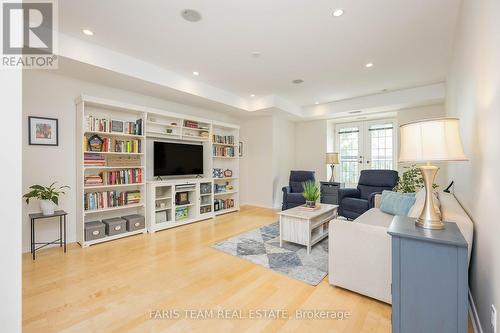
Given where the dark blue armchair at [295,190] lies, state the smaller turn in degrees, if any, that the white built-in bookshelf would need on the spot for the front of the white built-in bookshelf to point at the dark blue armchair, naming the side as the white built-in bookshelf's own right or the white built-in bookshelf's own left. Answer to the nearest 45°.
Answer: approximately 45° to the white built-in bookshelf's own left

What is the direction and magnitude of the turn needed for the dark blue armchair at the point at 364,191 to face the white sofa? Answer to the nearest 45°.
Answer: approximately 45° to its left

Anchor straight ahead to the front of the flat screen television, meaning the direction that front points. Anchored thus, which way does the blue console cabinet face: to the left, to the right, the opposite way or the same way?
the opposite way

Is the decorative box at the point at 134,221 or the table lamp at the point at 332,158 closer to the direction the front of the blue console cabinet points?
the decorative box

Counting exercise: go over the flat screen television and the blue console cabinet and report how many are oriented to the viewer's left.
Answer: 1

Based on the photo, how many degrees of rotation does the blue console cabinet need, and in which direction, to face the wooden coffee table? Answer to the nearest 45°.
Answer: approximately 45° to its right

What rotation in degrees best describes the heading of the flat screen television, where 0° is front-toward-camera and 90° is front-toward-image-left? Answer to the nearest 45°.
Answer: approximately 315°

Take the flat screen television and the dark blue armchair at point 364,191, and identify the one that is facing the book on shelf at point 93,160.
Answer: the dark blue armchair

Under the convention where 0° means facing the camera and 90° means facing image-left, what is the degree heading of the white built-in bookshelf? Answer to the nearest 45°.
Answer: approximately 315°

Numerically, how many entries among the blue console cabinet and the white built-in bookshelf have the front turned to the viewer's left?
1

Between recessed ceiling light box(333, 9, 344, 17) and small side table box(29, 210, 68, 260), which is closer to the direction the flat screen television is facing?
the recessed ceiling light

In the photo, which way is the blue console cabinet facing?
to the viewer's left
